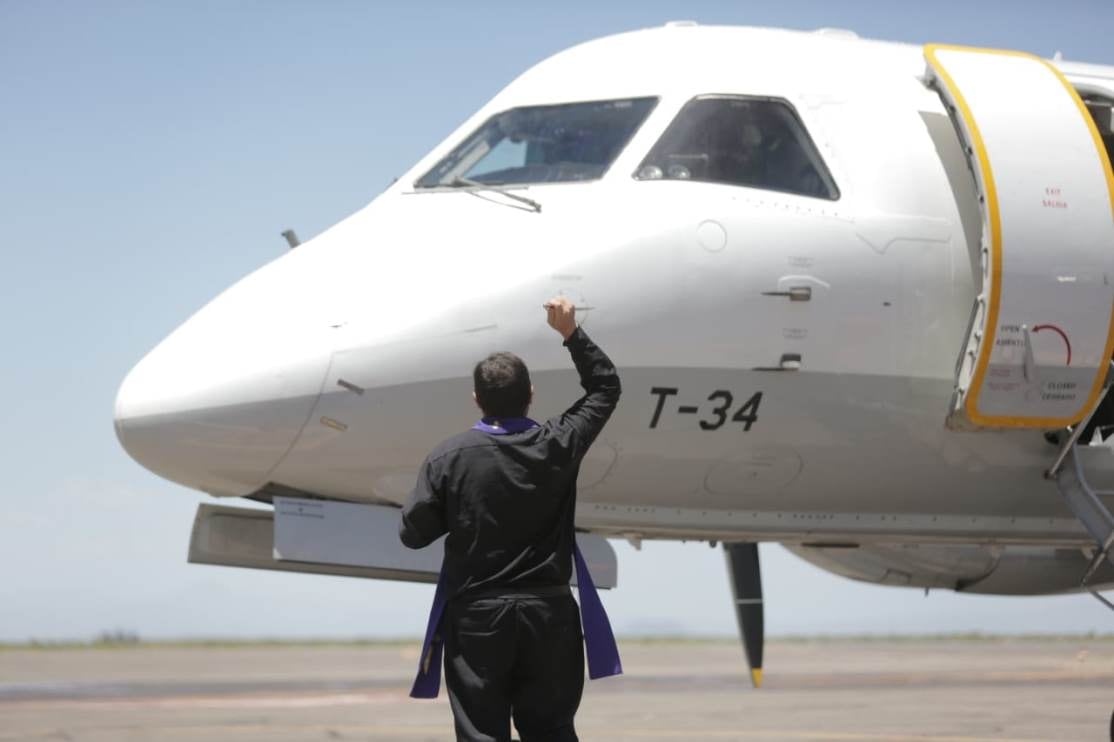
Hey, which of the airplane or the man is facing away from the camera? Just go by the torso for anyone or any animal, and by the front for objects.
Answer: the man

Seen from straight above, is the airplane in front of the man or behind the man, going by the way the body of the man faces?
in front

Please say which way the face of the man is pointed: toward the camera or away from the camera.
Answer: away from the camera

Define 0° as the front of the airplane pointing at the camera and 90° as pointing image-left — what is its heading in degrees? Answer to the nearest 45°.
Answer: approximately 45°

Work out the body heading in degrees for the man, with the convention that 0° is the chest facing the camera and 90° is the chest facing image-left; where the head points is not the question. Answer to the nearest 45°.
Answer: approximately 180°

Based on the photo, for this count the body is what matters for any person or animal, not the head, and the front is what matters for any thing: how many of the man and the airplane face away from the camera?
1
